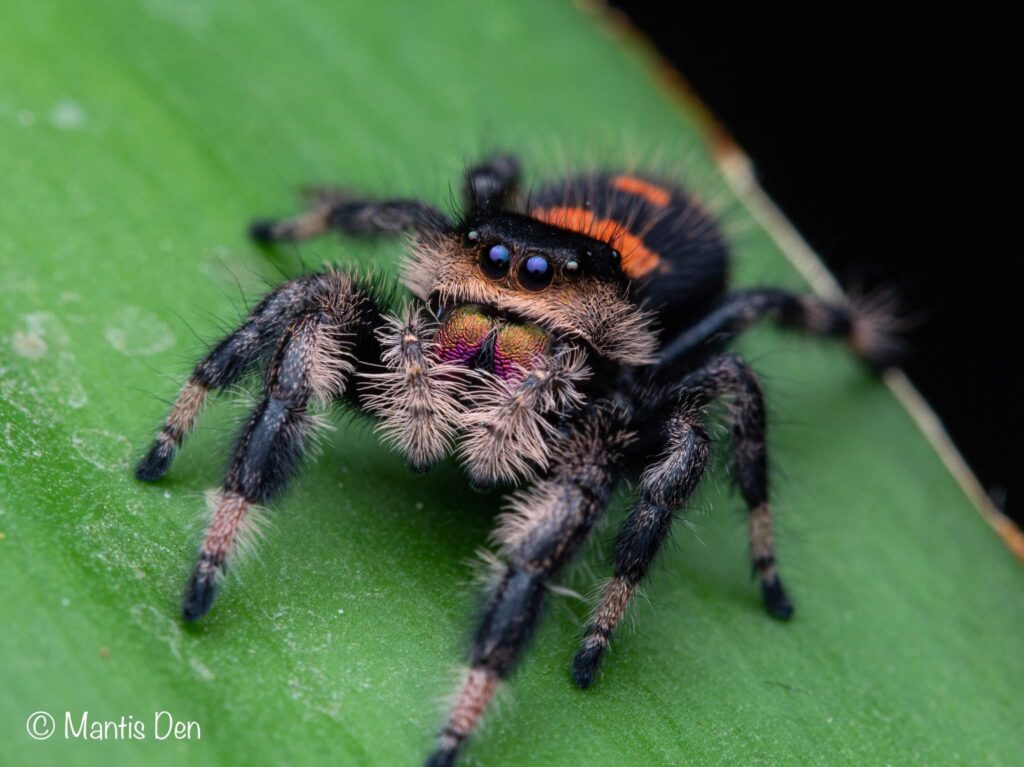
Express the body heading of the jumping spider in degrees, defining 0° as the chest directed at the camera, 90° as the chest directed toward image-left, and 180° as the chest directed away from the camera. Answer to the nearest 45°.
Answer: approximately 45°
